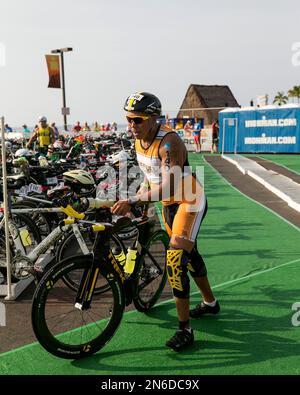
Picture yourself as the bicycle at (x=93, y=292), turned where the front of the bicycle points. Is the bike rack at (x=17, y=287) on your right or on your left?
on your right

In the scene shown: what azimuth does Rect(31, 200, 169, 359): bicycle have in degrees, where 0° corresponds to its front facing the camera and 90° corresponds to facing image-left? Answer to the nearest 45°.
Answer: approximately 45°

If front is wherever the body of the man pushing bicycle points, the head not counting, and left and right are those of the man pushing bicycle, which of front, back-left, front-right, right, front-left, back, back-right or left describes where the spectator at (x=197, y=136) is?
back-right

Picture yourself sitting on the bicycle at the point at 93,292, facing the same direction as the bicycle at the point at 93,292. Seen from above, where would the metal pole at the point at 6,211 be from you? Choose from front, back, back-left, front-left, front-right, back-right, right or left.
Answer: right

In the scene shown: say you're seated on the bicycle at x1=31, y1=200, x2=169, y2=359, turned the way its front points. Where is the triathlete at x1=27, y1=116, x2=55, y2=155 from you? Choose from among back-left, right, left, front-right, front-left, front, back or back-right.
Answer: back-right

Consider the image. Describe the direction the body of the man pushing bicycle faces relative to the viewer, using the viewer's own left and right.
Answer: facing the viewer and to the left of the viewer
